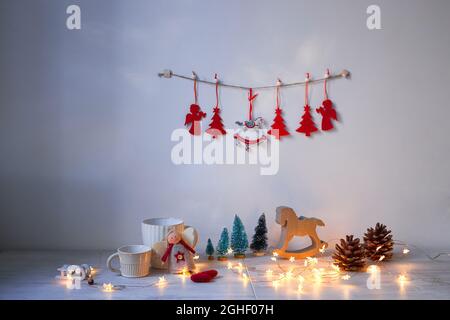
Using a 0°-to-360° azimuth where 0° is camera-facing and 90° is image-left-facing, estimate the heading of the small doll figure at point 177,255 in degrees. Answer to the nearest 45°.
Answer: approximately 0°
